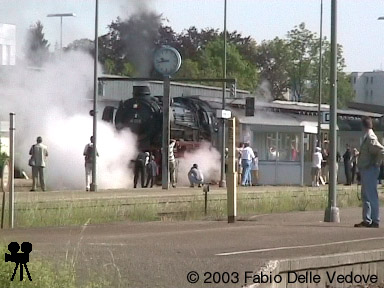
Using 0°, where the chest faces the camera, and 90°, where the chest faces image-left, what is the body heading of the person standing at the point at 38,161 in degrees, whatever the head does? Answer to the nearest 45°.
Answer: approximately 180°

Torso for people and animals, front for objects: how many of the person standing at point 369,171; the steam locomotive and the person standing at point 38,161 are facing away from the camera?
1

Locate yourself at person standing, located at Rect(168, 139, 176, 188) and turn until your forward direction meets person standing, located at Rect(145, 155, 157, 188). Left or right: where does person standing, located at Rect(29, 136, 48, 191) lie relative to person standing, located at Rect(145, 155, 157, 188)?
left

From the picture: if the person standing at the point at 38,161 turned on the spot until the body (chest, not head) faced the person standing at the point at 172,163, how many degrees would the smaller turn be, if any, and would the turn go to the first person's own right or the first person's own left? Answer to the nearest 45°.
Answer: approximately 45° to the first person's own right

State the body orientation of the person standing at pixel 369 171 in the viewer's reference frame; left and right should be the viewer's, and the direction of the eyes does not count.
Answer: facing to the left of the viewer

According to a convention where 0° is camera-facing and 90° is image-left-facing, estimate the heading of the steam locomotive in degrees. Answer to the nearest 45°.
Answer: approximately 45°

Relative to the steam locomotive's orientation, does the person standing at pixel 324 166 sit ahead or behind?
behind

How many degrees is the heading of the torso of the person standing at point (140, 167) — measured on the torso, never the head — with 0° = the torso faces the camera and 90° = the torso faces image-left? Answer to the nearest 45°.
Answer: approximately 225°

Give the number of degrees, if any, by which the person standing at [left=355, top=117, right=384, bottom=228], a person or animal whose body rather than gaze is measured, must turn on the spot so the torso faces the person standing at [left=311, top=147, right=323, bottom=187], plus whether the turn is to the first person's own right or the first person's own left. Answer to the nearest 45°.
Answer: approximately 90° to the first person's own right

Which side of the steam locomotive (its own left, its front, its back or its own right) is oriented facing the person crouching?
left

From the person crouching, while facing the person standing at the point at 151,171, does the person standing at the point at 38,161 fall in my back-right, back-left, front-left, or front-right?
front-left
